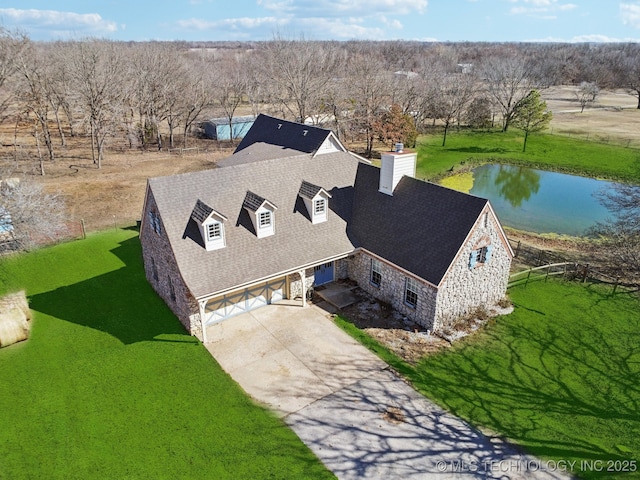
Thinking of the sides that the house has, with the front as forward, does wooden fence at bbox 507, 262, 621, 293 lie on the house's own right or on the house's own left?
on the house's own left

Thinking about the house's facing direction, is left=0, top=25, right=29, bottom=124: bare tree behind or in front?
behind

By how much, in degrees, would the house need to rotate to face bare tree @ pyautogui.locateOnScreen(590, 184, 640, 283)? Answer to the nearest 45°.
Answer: approximately 45° to its left
